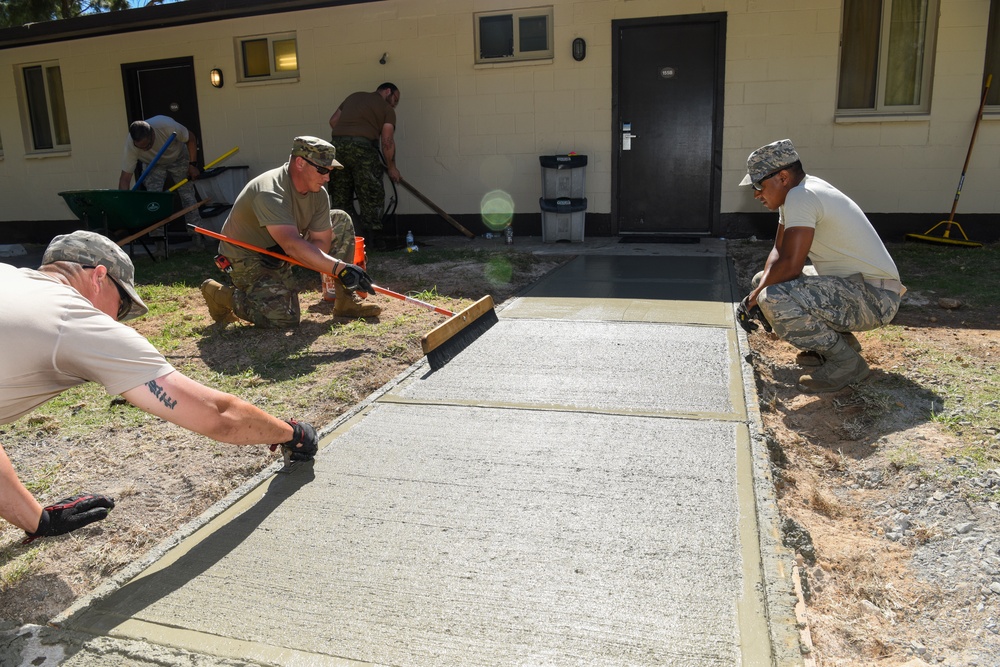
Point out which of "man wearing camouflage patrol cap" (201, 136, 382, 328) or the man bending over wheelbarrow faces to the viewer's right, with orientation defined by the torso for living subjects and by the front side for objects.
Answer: the man wearing camouflage patrol cap

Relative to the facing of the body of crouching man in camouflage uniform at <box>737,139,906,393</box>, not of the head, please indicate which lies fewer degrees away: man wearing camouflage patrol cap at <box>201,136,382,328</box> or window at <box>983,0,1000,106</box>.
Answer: the man wearing camouflage patrol cap

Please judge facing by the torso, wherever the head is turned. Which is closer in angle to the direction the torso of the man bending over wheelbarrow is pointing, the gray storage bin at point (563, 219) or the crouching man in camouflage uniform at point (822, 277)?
the crouching man in camouflage uniform

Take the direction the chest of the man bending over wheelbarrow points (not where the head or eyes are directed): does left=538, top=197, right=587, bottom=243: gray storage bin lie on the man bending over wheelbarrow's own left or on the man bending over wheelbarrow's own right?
on the man bending over wheelbarrow's own left

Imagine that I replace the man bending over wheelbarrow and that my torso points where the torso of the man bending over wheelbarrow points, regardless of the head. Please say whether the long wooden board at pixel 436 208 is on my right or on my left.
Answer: on my left

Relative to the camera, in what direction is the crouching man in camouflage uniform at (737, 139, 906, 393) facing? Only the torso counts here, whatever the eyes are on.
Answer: to the viewer's left

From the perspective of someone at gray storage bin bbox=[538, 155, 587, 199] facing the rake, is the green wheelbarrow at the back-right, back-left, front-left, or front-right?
back-right

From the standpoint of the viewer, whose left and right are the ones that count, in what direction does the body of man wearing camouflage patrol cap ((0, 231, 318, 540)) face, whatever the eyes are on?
facing to the right of the viewer

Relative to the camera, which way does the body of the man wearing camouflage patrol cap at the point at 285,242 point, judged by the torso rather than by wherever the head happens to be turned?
to the viewer's right

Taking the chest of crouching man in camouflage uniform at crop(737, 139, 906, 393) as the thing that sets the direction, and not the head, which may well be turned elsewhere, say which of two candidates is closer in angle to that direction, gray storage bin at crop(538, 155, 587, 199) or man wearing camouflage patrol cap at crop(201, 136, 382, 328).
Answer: the man wearing camouflage patrol cap
